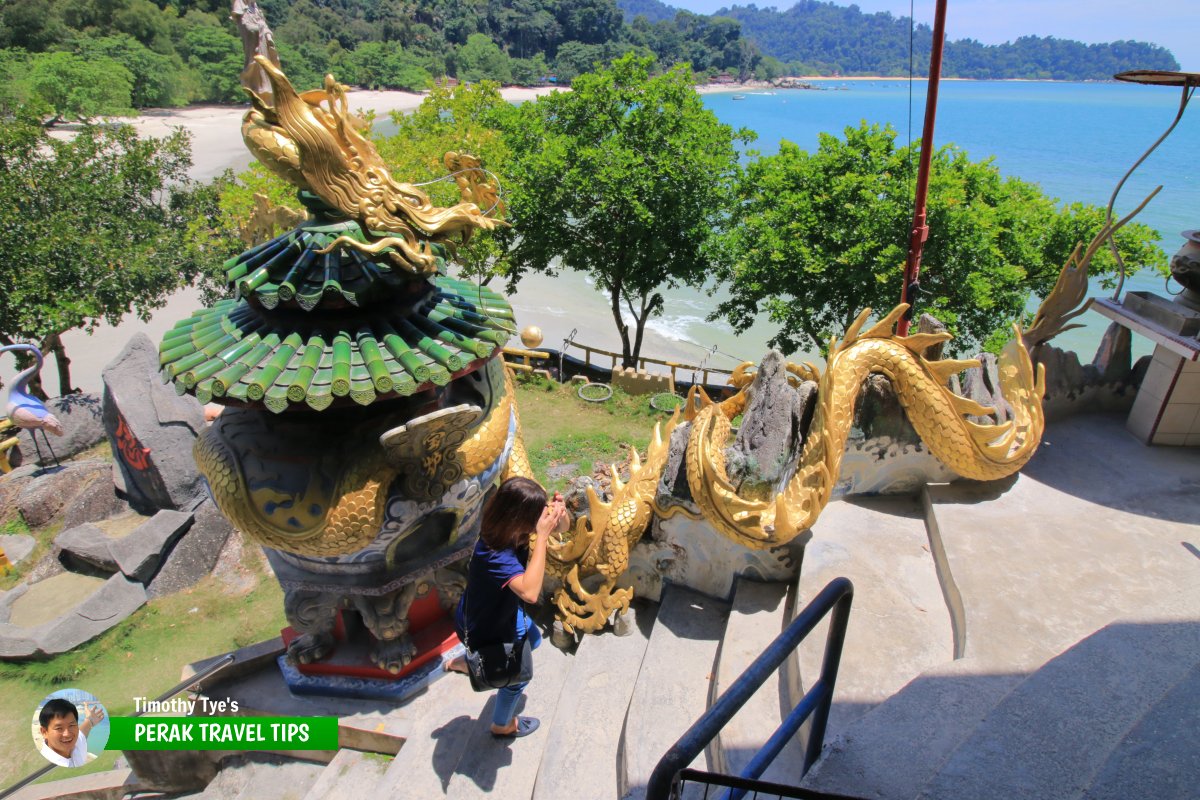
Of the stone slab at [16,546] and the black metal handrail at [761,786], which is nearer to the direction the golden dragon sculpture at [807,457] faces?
the stone slab

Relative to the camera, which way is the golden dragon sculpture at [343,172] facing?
to the viewer's right

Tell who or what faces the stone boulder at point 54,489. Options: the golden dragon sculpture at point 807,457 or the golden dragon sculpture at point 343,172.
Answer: the golden dragon sculpture at point 807,457

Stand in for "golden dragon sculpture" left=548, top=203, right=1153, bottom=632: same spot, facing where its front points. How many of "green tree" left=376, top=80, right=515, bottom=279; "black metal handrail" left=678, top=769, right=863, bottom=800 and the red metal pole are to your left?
1

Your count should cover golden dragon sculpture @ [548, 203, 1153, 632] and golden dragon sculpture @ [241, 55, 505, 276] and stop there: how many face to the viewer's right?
1

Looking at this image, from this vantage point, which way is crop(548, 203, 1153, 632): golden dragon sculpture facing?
to the viewer's left

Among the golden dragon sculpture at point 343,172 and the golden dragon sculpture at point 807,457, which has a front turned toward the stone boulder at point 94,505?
the golden dragon sculpture at point 807,457

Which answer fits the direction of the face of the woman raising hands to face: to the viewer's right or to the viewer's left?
to the viewer's right

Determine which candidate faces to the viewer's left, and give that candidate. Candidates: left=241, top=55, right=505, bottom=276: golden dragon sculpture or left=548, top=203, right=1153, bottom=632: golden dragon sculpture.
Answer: left=548, top=203, right=1153, bottom=632: golden dragon sculpture

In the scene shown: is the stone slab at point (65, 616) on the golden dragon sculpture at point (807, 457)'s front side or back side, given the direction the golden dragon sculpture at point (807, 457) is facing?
on the front side
